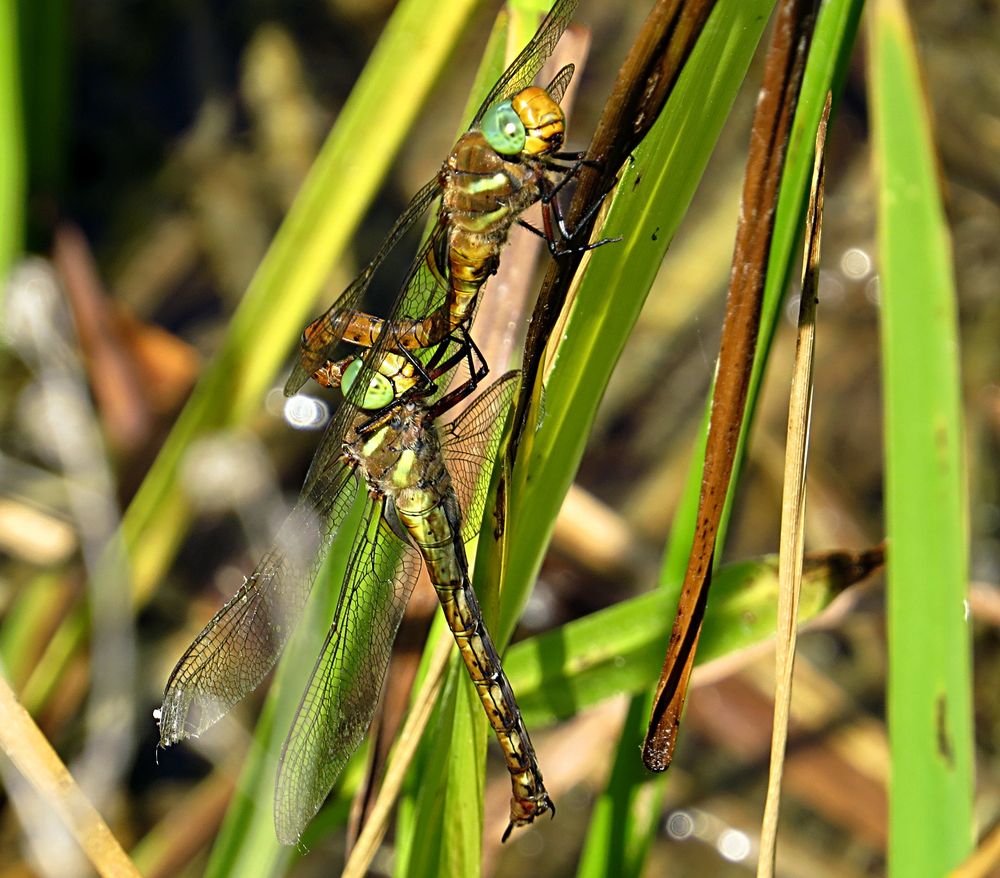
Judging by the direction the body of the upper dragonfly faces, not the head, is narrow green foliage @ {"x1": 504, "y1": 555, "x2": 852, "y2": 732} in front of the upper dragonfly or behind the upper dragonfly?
in front

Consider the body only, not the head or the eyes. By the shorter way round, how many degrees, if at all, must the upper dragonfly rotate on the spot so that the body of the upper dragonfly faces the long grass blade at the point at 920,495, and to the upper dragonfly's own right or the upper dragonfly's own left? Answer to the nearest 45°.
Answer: approximately 45° to the upper dragonfly's own right

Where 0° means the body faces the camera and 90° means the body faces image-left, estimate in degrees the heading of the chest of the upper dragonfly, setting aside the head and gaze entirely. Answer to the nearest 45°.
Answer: approximately 270°
